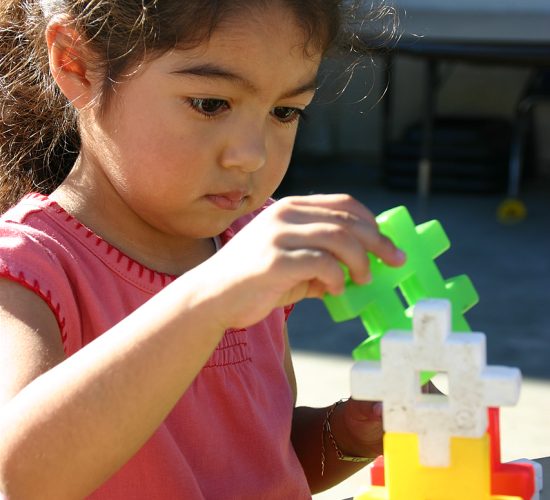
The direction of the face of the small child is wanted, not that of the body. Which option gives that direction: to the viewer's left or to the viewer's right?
to the viewer's right

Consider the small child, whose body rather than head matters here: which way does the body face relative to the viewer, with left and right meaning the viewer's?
facing the viewer and to the right of the viewer

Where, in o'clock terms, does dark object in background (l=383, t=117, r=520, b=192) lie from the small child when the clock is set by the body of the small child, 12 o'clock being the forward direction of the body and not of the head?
The dark object in background is roughly at 8 o'clock from the small child.
